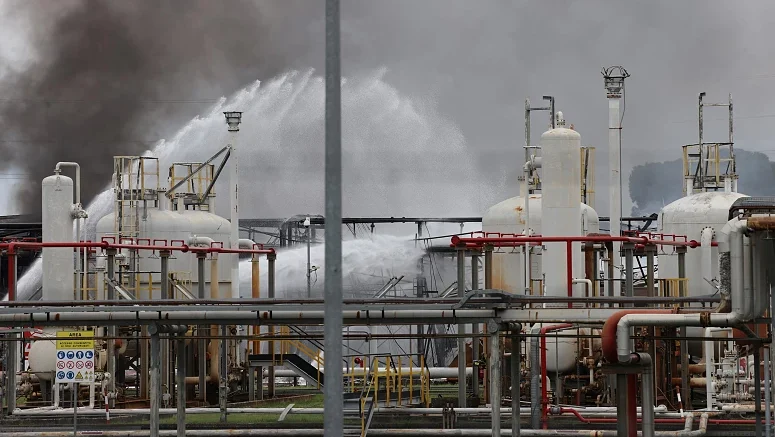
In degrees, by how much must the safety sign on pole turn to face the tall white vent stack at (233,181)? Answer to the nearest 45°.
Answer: approximately 180°

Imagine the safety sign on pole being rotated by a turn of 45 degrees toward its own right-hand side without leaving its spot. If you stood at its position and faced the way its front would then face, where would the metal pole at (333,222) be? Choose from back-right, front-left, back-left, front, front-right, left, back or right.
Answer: front-left

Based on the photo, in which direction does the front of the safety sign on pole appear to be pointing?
toward the camera
